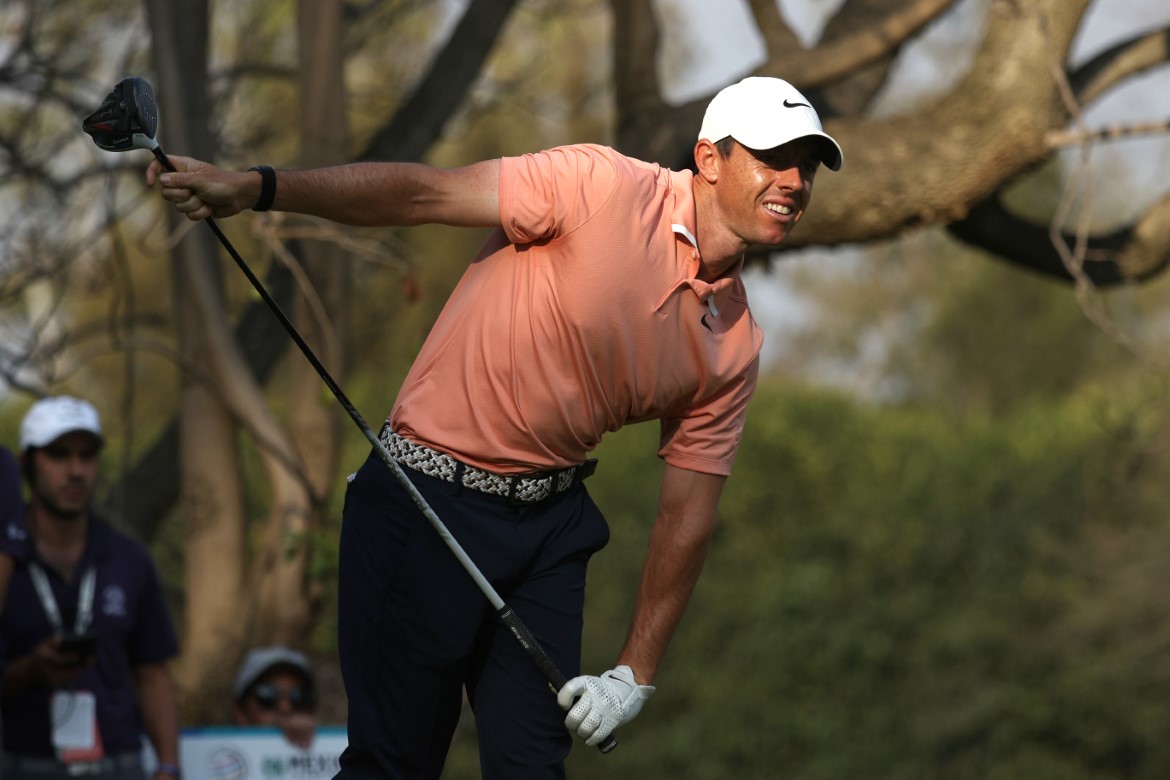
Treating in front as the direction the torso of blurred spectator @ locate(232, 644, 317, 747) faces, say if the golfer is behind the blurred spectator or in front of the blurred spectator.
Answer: in front

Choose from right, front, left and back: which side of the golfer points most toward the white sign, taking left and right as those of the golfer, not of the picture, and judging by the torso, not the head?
back

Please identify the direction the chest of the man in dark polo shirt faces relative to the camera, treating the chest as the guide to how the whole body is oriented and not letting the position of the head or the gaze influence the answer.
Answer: toward the camera

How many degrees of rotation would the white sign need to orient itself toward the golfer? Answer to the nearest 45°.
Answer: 0° — it already faces them

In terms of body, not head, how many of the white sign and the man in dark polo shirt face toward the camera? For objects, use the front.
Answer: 2

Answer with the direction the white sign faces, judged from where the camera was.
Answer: facing the viewer

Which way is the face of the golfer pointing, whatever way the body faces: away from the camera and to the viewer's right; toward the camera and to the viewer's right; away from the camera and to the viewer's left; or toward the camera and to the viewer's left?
toward the camera and to the viewer's right

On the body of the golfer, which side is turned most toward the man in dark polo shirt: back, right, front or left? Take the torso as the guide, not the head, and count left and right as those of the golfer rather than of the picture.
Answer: back

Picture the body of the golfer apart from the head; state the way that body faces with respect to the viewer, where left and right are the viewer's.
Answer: facing the viewer and to the right of the viewer
